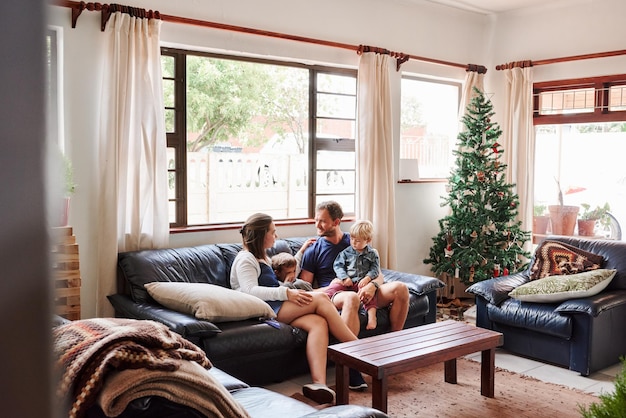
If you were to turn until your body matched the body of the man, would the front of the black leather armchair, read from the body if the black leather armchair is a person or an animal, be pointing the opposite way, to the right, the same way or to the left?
to the right

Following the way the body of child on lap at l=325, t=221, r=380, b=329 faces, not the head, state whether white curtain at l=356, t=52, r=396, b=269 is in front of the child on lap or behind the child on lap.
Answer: behind

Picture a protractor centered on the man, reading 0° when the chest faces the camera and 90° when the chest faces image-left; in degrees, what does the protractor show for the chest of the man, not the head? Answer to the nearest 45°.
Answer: approximately 315°

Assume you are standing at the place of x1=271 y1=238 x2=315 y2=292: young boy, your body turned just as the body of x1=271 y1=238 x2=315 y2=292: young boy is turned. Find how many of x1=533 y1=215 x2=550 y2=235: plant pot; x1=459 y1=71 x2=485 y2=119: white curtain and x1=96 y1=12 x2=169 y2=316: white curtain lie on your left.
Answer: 2

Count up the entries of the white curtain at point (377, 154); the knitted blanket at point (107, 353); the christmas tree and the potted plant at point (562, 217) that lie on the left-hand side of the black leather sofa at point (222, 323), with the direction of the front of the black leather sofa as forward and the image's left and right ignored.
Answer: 3

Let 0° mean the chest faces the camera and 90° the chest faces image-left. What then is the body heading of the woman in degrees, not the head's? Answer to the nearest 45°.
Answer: approximately 315°

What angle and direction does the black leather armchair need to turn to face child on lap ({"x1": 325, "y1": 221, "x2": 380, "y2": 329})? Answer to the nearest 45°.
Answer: approximately 45° to its right

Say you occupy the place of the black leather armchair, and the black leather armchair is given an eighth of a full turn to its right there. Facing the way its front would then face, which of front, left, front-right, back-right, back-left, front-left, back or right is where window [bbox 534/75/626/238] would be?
right

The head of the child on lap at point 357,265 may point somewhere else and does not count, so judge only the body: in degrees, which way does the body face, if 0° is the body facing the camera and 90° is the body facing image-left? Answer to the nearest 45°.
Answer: approximately 45°

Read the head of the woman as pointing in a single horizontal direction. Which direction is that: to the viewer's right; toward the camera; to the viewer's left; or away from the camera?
to the viewer's right

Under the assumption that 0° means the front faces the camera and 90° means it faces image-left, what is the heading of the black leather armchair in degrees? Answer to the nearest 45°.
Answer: approximately 45°
